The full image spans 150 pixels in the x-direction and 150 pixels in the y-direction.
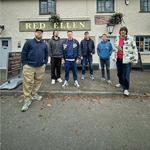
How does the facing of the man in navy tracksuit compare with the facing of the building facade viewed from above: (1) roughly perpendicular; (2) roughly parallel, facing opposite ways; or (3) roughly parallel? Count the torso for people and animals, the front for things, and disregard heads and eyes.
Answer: roughly parallel

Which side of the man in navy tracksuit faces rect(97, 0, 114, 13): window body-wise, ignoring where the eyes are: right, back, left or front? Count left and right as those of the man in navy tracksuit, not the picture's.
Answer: back

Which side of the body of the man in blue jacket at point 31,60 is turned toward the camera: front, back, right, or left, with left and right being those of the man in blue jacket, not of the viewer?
front

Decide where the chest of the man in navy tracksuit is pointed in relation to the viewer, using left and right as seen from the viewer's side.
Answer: facing the viewer

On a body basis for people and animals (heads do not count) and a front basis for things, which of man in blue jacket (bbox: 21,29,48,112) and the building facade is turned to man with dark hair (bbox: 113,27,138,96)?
the building facade

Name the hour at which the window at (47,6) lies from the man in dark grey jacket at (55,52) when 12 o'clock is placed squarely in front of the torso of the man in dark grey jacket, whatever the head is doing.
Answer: The window is roughly at 6 o'clock from the man in dark grey jacket.

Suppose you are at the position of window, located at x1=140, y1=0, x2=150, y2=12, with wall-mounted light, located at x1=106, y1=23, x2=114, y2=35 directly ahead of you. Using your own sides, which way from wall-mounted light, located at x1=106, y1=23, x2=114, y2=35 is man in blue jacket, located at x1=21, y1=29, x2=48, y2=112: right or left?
left

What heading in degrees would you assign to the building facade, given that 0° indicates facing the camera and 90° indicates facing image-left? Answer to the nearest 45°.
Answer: approximately 0°

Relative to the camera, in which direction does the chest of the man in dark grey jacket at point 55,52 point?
toward the camera

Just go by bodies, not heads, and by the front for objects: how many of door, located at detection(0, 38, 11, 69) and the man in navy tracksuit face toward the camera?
2
